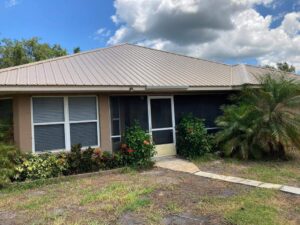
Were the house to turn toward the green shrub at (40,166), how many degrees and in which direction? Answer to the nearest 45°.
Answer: approximately 45° to its right

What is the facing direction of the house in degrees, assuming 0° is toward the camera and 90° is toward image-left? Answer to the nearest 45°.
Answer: approximately 0°

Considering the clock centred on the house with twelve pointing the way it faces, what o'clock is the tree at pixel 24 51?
The tree is roughly at 5 o'clock from the house.
